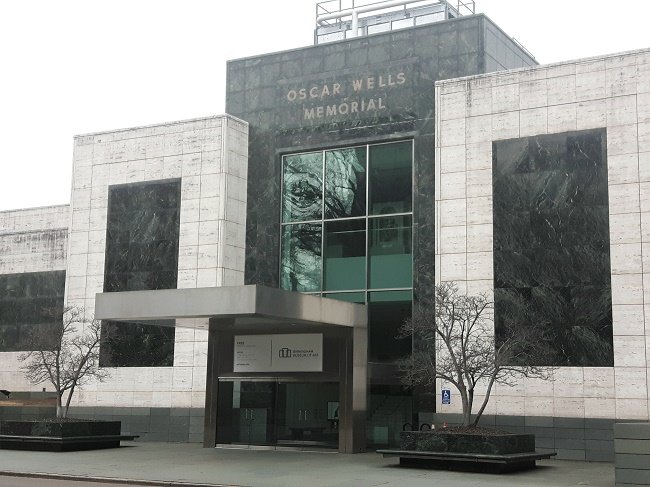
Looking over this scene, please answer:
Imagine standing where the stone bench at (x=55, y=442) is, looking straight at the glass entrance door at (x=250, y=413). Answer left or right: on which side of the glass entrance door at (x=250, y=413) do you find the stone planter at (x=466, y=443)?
right

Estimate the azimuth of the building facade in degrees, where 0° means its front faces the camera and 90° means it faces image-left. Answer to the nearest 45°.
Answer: approximately 45°

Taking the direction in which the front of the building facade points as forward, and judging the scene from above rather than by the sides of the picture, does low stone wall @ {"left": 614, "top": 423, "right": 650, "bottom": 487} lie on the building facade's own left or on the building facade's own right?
on the building facade's own left

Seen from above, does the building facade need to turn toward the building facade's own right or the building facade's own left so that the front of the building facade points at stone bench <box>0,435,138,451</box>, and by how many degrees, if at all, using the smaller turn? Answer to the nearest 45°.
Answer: approximately 45° to the building facade's own right

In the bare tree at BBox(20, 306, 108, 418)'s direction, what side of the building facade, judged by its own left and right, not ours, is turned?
right

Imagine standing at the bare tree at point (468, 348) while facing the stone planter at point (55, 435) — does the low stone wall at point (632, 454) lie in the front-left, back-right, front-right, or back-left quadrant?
back-left

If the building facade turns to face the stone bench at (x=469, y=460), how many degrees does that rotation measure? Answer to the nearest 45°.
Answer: approximately 45° to its left

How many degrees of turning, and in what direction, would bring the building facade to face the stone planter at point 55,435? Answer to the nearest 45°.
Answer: approximately 45° to its right
